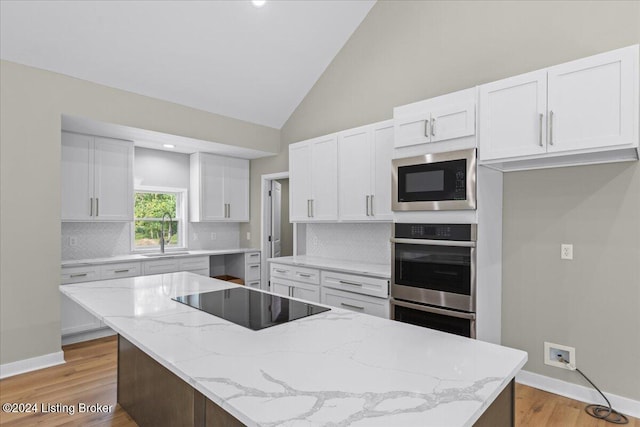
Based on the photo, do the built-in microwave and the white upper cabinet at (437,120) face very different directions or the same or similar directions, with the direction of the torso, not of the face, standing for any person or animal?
same or similar directions

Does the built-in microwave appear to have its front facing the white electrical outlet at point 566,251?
no

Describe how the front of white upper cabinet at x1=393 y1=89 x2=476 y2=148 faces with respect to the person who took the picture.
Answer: facing the viewer and to the left of the viewer

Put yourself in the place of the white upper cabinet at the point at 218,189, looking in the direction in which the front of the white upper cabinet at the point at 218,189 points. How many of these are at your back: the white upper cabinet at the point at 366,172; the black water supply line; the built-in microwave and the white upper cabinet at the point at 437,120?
0

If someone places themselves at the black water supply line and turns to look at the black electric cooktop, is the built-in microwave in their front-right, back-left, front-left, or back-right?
front-right

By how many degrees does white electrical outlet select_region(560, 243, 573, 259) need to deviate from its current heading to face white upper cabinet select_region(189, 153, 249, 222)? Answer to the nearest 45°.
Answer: approximately 90° to its right

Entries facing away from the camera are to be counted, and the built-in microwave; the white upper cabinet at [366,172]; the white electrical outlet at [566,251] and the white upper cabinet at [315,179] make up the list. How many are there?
0

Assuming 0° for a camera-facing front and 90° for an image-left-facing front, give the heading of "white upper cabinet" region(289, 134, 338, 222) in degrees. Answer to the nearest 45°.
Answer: approximately 45°

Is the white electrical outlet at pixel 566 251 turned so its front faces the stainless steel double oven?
no

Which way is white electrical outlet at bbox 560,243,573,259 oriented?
toward the camera

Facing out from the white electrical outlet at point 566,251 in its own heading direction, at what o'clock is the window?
The window is roughly at 3 o'clock from the white electrical outlet.

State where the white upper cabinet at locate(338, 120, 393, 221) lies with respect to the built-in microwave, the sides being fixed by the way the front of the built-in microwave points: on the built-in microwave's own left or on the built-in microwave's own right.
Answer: on the built-in microwave's own right

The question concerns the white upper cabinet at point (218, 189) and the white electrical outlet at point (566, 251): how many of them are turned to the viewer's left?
0

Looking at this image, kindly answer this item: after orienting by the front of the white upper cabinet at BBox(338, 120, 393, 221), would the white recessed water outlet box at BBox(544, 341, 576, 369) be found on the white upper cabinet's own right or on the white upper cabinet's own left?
on the white upper cabinet's own left

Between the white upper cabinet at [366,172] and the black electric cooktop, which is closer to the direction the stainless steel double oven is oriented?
the black electric cooktop
